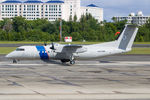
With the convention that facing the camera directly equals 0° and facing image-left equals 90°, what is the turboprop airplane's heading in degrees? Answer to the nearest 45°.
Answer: approximately 90°
